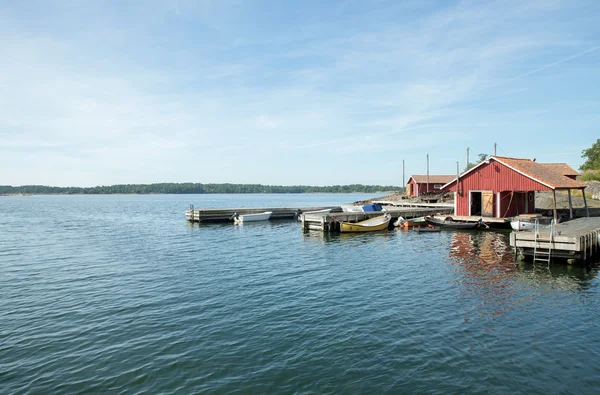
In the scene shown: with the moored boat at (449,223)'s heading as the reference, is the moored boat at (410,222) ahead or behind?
ahead

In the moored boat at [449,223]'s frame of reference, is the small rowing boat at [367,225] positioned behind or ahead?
ahead

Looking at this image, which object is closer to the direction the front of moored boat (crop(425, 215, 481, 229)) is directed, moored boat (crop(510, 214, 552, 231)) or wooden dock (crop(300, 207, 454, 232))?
the wooden dock

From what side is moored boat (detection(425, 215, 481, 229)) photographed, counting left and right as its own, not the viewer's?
left

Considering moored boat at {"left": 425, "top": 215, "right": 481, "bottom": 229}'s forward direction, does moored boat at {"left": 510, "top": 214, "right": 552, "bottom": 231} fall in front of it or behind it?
behind
